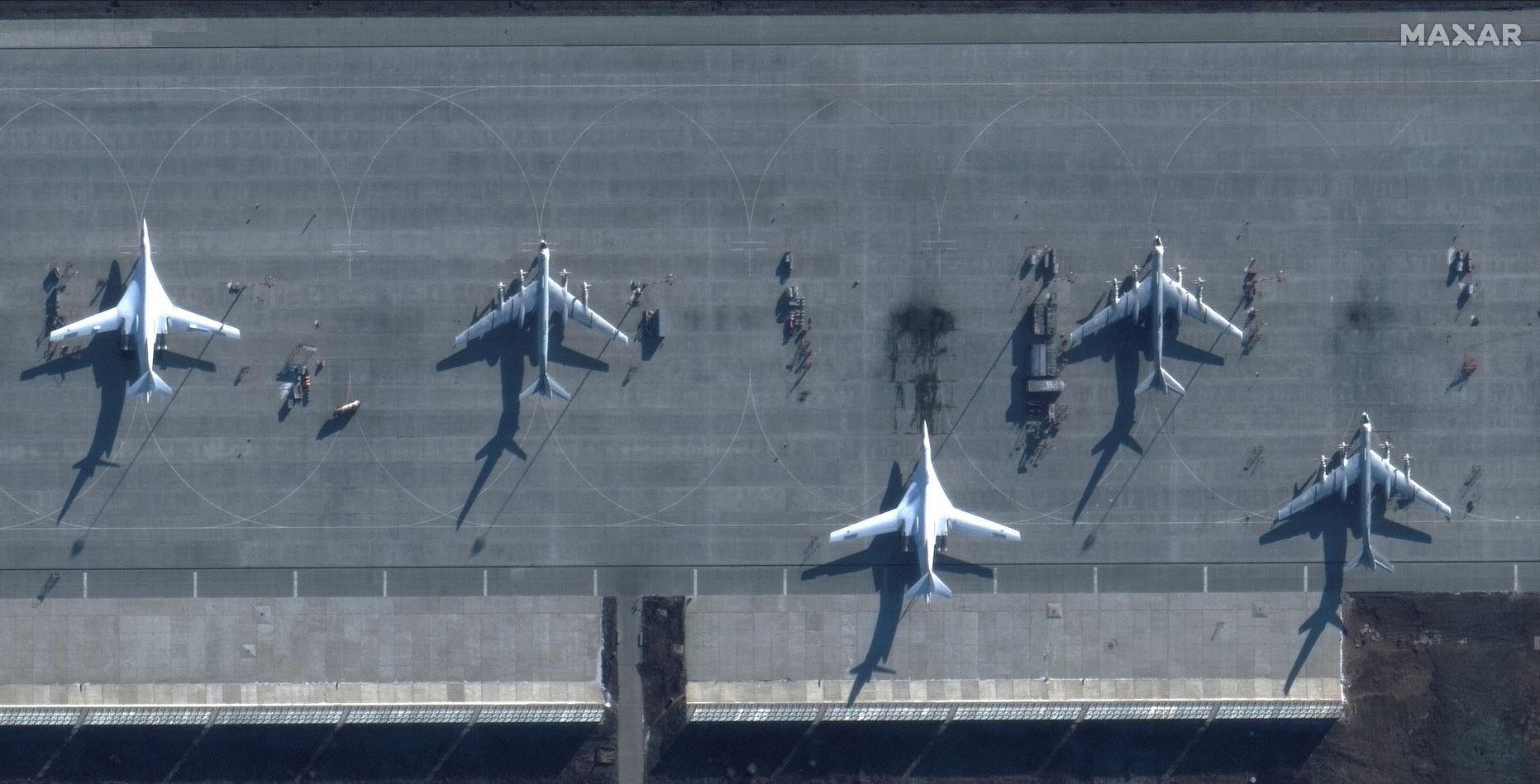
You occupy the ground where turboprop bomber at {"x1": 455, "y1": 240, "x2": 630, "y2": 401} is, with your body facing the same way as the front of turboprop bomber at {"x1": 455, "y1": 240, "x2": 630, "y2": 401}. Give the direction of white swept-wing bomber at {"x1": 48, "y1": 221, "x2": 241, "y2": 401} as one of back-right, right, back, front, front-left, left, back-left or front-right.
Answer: left

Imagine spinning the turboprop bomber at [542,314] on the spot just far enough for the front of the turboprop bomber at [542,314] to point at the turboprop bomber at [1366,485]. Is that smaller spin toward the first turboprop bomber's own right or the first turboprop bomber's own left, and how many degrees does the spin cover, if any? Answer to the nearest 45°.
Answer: approximately 90° to the first turboprop bomber's own right

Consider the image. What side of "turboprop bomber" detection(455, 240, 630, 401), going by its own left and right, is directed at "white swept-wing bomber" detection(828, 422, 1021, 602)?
right

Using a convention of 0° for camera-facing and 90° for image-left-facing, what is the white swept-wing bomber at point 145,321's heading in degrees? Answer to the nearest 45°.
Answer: approximately 180°

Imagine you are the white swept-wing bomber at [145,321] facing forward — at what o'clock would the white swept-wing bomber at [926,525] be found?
the white swept-wing bomber at [926,525] is roughly at 4 o'clock from the white swept-wing bomber at [145,321].

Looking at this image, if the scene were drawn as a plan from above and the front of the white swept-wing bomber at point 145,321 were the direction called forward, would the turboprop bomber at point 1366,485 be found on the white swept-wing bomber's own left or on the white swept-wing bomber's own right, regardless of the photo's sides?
on the white swept-wing bomber's own right

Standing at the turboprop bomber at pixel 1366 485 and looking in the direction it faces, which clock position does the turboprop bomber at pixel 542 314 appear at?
the turboprop bomber at pixel 542 314 is roughly at 8 o'clock from the turboprop bomber at pixel 1366 485.

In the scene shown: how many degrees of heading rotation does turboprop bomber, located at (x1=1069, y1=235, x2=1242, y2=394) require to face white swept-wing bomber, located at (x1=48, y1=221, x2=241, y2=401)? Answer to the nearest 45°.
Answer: approximately 90° to its left

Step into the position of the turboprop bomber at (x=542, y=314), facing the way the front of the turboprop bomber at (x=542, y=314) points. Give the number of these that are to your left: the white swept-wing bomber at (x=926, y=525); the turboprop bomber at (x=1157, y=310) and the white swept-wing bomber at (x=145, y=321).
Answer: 1

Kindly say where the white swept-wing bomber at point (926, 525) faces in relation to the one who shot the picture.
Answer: facing away from the viewer

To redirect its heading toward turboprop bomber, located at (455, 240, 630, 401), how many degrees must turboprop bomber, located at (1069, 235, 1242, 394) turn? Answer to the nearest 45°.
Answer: approximately 90° to its left
